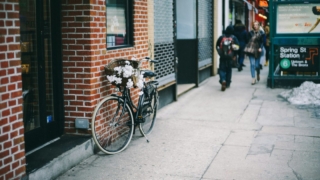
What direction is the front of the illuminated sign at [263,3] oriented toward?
toward the camera

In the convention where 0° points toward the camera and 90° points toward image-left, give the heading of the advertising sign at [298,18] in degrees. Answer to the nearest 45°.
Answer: approximately 0°

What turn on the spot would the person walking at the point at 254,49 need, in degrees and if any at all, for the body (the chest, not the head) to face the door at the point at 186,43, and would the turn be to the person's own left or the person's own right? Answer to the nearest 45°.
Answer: approximately 90° to the person's own right

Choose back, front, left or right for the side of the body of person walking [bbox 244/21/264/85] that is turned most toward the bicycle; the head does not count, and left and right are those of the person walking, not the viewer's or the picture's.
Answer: front

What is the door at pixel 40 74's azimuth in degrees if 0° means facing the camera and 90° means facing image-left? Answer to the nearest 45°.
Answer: approximately 315°

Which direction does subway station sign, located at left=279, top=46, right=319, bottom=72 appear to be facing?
toward the camera

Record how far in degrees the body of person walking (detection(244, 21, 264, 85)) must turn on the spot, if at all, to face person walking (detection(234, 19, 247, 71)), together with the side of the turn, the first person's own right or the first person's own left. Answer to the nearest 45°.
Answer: approximately 180°

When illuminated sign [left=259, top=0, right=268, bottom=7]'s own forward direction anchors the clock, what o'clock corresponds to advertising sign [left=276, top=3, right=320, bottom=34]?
The advertising sign is roughly at 12 o'clock from the illuminated sign.

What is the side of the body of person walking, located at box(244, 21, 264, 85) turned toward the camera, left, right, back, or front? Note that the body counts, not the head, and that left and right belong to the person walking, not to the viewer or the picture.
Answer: front
